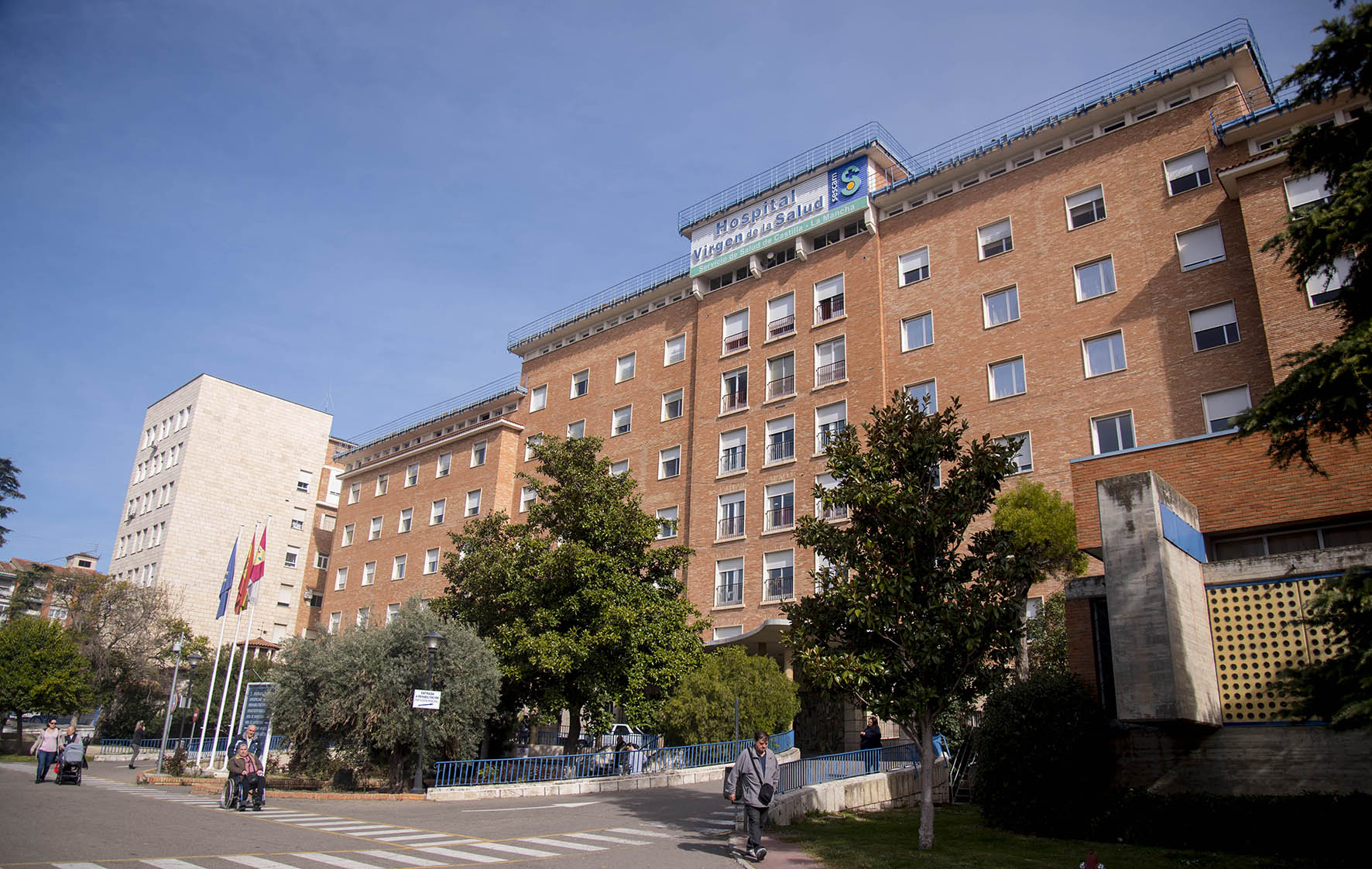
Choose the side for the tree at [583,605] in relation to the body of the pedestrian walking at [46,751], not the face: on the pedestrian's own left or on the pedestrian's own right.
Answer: on the pedestrian's own left

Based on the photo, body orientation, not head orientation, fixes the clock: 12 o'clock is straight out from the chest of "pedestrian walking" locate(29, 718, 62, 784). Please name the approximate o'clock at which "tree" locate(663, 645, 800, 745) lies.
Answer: The tree is roughly at 10 o'clock from the pedestrian walking.

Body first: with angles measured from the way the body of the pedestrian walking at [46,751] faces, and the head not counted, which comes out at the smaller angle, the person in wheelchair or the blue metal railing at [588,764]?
the person in wheelchair

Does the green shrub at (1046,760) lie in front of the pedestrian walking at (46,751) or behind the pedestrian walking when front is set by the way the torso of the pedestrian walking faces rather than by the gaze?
in front

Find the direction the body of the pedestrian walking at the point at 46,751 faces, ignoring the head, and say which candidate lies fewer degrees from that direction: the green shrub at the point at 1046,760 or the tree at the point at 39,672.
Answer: the green shrub

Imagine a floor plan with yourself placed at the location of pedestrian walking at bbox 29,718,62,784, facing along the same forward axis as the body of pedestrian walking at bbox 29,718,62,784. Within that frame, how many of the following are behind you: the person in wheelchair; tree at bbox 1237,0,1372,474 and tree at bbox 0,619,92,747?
1

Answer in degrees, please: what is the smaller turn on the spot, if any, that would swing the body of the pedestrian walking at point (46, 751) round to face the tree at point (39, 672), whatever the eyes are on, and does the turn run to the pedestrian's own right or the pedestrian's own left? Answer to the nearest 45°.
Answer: approximately 180°

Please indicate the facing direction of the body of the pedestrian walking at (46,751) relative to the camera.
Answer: toward the camera

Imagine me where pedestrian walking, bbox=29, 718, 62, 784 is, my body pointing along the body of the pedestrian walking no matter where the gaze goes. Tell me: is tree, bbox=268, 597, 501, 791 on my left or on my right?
on my left

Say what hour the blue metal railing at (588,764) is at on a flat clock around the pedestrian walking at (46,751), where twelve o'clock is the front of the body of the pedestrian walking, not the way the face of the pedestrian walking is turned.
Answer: The blue metal railing is roughly at 10 o'clock from the pedestrian walking.
